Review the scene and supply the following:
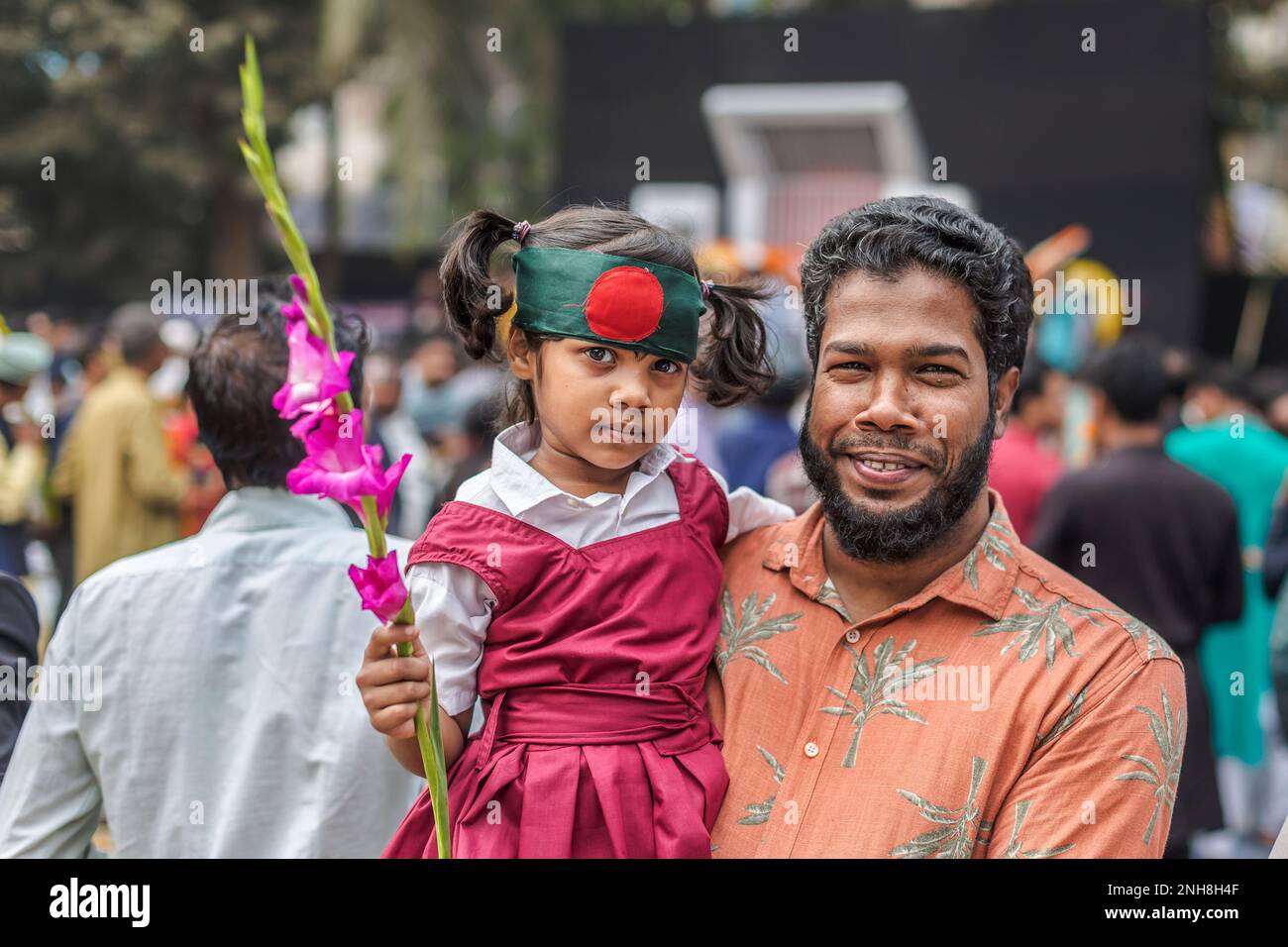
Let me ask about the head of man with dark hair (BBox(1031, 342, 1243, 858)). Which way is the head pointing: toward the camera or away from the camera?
away from the camera

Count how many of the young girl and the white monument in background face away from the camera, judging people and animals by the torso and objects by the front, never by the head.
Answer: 0

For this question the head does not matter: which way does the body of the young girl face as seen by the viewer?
toward the camera

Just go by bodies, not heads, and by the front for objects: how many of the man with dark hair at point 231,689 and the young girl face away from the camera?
1

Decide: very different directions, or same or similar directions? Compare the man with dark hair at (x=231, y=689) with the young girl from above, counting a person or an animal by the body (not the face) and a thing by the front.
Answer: very different directions

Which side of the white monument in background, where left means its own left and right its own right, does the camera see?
front

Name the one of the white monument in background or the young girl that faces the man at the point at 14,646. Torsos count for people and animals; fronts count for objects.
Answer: the white monument in background

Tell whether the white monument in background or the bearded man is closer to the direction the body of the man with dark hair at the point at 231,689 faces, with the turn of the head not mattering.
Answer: the white monument in background

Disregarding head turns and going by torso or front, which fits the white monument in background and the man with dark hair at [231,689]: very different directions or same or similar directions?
very different directions

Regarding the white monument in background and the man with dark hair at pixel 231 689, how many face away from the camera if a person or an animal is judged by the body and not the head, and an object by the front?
1

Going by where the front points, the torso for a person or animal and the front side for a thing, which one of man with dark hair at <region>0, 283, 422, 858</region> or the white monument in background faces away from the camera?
the man with dark hair

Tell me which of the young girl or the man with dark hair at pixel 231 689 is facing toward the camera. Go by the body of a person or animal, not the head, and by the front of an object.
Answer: the young girl

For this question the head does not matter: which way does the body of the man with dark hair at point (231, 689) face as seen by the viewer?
away from the camera

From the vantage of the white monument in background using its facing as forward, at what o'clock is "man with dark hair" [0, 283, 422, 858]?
The man with dark hair is roughly at 12 o'clock from the white monument in background.

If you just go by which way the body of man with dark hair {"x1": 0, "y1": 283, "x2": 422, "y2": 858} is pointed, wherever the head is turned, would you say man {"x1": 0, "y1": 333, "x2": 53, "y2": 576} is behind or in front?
in front
